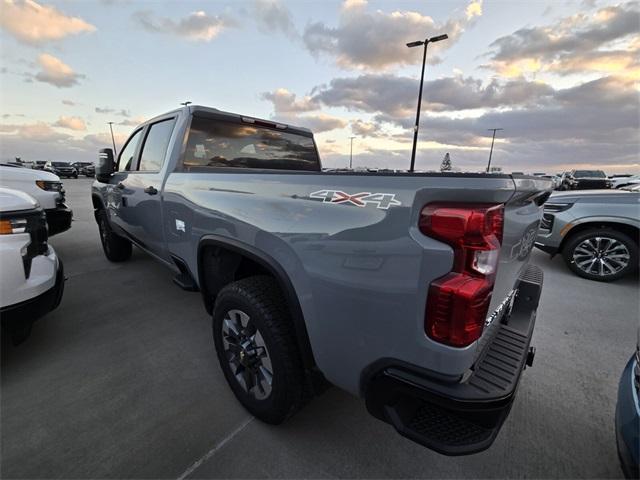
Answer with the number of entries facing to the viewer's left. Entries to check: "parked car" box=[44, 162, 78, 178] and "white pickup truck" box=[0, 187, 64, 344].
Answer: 0

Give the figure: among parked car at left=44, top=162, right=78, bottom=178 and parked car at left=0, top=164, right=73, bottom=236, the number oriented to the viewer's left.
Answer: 0

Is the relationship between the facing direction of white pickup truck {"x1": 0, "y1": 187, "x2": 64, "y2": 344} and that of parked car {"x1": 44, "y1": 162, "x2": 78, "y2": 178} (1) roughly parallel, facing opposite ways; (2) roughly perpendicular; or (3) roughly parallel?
roughly parallel

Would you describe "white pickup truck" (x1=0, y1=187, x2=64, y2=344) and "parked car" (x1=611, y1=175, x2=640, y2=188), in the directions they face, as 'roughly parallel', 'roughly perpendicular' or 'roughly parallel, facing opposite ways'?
roughly parallel, facing opposite ways

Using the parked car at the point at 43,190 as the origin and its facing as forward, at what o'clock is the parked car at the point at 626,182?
the parked car at the point at 626,182 is roughly at 11 o'clock from the parked car at the point at 43,190.

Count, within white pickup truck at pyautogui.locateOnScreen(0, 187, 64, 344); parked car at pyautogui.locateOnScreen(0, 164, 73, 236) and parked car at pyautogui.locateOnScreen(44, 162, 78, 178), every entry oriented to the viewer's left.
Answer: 0

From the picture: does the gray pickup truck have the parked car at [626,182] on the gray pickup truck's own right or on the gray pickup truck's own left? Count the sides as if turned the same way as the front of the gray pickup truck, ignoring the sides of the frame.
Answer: on the gray pickup truck's own right

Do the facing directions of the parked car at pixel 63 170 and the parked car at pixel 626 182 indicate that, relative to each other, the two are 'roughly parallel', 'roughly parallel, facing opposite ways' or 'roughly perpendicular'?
roughly parallel, facing opposite ways

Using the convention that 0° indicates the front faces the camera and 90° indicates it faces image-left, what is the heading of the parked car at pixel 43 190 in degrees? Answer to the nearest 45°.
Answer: approximately 315°

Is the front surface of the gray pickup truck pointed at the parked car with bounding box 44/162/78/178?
yes

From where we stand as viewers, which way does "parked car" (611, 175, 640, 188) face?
facing the viewer and to the left of the viewer

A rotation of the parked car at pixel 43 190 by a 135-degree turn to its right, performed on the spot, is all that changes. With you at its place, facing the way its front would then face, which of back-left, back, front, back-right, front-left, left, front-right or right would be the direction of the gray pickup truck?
left

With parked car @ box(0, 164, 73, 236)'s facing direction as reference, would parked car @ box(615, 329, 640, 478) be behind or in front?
in front

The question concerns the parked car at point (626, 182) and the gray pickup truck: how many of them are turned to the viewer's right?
0

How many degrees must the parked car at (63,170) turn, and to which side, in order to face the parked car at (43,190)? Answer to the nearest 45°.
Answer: approximately 45° to its right

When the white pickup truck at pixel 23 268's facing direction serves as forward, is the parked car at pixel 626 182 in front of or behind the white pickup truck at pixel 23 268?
in front

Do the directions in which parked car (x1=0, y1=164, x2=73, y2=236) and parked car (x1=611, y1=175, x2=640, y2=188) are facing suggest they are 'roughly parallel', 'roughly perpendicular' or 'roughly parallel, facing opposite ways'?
roughly parallel, facing opposite ways

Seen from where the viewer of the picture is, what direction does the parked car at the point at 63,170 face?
facing the viewer and to the right of the viewer

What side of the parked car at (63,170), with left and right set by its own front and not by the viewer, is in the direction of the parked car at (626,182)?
front

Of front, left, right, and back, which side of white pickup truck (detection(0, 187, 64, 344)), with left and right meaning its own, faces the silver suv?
front
